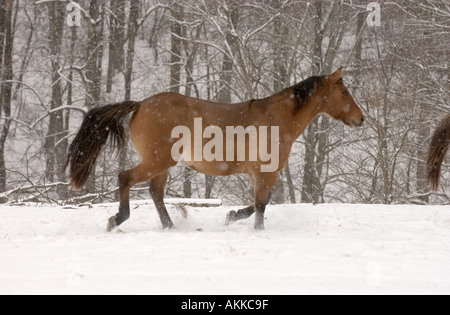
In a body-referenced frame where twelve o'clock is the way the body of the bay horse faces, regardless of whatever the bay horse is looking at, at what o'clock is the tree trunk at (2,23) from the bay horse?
The tree trunk is roughly at 8 o'clock from the bay horse.

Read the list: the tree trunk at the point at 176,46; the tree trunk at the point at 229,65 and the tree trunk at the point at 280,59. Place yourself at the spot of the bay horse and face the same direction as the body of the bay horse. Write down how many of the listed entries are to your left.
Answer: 3

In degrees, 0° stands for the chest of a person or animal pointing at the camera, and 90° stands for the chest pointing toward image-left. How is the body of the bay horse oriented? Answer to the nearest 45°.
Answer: approximately 270°

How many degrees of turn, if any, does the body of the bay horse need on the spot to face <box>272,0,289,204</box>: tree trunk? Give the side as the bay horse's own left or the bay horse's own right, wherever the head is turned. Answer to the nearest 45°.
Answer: approximately 90° to the bay horse's own left

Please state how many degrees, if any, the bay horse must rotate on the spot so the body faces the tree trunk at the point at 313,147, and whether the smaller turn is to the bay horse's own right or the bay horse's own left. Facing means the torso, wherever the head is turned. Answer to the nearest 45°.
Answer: approximately 90° to the bay horse's own left

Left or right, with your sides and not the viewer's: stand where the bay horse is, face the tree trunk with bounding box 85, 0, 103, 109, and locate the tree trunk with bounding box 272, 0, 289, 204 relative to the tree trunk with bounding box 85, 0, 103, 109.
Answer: right

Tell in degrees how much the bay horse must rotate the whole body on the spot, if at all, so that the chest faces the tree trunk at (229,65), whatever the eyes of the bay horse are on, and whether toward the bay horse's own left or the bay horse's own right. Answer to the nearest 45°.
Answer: approximately 90° to the bay horse's own left

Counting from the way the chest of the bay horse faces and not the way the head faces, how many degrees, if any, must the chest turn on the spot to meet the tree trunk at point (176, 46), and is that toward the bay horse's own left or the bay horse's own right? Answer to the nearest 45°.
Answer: approximately 90° to the bay horse's own left

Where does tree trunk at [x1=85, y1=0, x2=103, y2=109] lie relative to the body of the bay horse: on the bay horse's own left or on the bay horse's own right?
on the bay horse's own left
